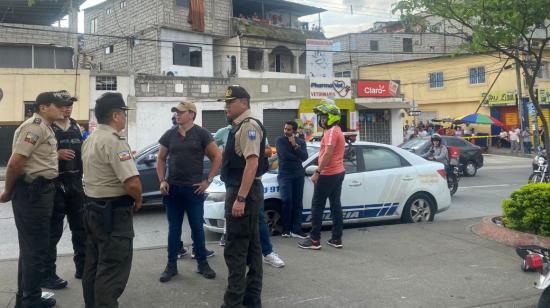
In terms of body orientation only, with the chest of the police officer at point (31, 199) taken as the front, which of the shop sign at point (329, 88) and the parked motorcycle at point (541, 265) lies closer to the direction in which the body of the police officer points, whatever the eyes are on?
the parked motorcycle

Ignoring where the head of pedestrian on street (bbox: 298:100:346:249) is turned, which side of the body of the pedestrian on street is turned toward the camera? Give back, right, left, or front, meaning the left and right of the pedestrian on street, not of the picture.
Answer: left

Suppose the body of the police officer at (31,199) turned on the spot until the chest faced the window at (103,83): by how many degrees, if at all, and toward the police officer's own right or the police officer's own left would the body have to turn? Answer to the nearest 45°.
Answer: approximately 90° to the police officer's own left

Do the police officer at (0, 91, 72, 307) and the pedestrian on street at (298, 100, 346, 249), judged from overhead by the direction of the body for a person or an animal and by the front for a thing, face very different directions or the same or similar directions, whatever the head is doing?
very different directions

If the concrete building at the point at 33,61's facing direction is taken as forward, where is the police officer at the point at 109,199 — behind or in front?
in front

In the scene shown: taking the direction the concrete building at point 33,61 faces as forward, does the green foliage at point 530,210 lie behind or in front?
in front
